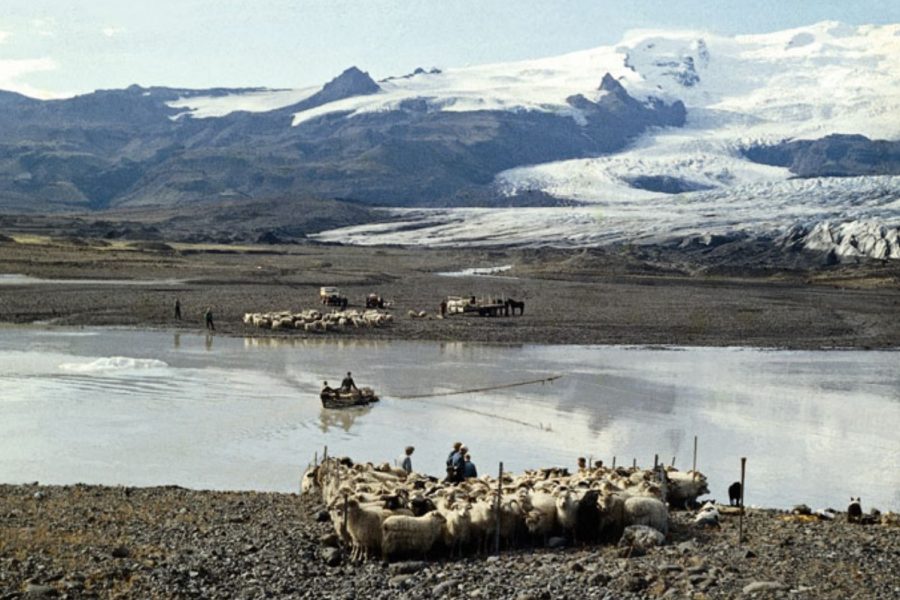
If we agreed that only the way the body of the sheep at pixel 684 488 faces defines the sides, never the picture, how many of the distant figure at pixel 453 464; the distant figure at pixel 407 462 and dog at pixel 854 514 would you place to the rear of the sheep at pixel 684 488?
2

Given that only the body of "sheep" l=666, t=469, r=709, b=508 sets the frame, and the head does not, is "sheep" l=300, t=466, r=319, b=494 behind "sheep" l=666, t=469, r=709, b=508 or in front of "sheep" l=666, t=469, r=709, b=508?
behind

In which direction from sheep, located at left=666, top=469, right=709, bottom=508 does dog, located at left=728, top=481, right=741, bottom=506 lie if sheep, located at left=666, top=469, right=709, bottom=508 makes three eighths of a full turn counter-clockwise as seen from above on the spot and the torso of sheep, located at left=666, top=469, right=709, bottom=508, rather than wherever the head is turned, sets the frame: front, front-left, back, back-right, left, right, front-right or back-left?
right

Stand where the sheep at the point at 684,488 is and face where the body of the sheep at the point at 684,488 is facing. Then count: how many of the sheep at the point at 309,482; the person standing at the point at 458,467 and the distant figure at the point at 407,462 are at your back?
3

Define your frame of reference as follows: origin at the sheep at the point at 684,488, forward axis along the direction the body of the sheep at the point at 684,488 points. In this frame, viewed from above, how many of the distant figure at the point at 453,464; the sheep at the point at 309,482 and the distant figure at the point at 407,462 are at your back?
3

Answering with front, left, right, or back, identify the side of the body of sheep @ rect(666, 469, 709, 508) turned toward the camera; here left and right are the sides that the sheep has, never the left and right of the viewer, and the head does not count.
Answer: right

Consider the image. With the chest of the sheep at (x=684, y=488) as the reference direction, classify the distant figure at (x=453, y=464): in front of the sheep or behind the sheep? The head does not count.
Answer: behind

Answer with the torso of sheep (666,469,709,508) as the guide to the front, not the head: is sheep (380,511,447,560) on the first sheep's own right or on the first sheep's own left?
on the first sheep's own right

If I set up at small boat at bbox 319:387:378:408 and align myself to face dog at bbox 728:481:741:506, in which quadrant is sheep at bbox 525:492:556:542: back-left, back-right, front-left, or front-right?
front-right

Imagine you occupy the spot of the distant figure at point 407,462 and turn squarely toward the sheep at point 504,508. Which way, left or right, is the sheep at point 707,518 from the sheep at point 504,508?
left

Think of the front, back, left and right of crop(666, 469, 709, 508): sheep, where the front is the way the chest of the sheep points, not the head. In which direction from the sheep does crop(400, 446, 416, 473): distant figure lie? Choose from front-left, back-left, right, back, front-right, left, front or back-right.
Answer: back

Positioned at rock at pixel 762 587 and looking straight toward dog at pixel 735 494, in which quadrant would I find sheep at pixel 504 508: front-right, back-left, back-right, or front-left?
front-left

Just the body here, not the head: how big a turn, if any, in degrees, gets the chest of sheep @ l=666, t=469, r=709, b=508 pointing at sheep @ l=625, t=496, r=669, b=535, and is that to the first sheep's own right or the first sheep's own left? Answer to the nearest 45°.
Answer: approximately 90° to the first sheep's own right
